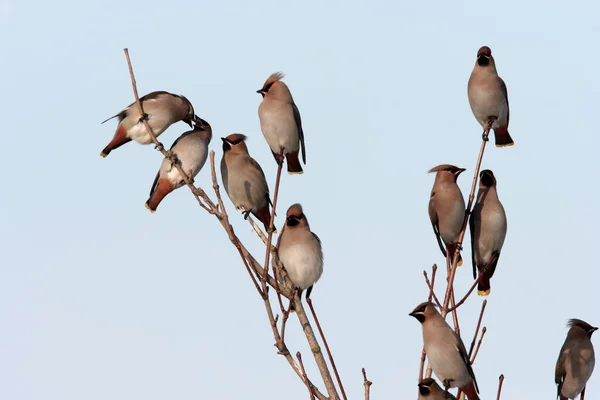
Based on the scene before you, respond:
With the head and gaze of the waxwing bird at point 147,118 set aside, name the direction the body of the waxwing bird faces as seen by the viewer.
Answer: to the viewer's right

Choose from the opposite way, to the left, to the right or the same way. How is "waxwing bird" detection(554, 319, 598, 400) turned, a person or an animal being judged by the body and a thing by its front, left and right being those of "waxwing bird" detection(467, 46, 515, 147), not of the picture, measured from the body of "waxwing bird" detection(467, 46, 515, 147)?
to the left

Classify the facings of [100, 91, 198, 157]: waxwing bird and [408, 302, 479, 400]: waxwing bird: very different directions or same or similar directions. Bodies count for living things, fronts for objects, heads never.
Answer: very different directions
